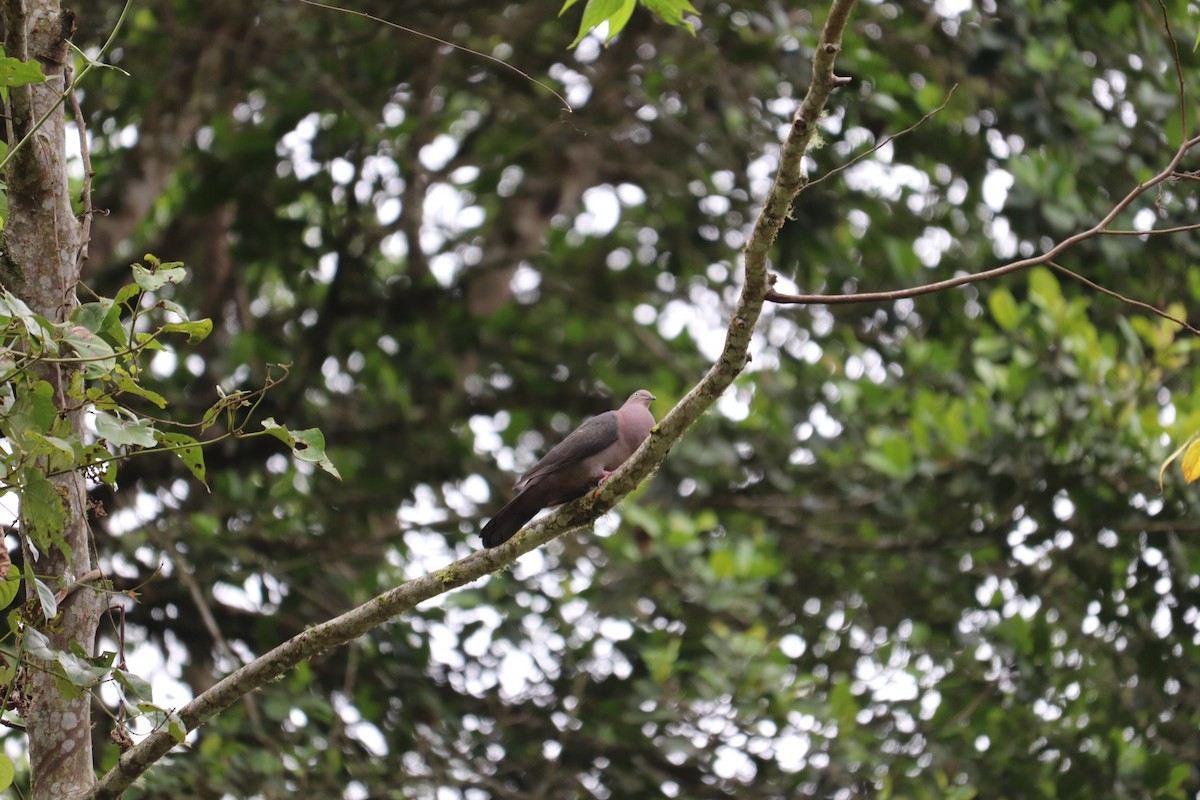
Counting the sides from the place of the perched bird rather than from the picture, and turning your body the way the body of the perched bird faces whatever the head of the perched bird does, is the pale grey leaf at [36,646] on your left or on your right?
on your right

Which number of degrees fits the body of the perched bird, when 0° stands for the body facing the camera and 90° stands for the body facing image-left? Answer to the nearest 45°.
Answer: approximately 270°
